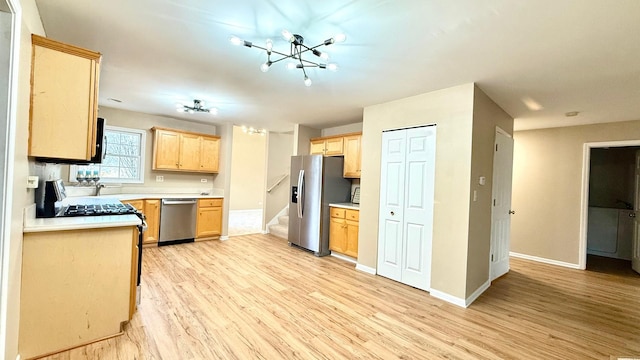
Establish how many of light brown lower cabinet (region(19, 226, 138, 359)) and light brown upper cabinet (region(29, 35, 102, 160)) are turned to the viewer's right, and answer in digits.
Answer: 2

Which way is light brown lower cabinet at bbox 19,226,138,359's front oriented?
to the viewer's right

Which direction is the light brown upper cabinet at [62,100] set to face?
to the viewer's right

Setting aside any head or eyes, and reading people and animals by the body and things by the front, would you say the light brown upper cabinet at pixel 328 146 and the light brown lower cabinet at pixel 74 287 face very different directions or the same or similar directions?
very different directions

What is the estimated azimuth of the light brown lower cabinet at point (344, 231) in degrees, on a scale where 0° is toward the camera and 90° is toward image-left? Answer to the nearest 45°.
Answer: approximately 45°
